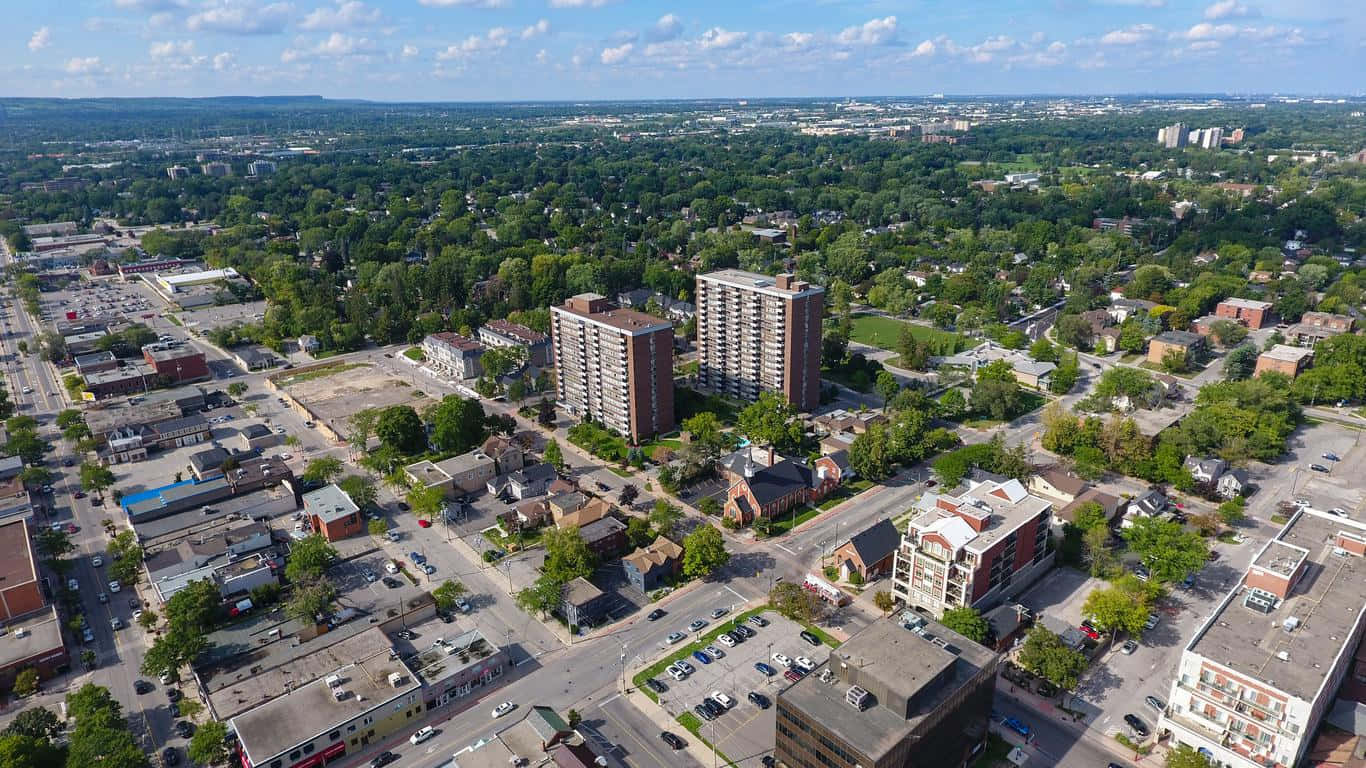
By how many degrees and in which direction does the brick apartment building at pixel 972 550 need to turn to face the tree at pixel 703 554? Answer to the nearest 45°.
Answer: approximately 45° to its right

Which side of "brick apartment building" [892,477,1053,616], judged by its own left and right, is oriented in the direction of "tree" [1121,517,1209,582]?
back

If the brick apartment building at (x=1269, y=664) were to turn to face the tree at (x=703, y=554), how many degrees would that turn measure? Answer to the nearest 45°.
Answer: approximately 45° to its right

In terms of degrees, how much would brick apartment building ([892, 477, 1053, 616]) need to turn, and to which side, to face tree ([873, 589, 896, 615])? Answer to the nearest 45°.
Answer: approximately 45° to its right

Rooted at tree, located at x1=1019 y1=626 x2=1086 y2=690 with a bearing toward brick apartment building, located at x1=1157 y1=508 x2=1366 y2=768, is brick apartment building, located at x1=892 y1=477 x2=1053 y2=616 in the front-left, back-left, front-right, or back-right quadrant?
back-left

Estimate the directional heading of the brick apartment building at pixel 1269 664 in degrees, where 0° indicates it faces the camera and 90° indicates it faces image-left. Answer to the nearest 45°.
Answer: approximately 45°

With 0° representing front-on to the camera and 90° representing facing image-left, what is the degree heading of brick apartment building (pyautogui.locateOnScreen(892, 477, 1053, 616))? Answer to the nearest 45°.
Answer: approximately 45°

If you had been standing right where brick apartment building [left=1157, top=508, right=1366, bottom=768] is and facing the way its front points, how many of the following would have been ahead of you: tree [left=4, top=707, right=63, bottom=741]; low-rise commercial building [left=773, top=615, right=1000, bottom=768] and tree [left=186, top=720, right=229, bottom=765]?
3

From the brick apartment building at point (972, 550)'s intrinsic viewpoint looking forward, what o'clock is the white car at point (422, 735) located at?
The white car is roughly at 12 o'clock from the brick apartment building.
